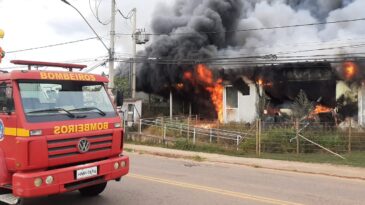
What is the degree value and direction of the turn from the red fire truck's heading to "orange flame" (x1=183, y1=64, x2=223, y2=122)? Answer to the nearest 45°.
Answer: approximately 90° to its left

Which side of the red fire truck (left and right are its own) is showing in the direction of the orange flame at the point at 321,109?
left

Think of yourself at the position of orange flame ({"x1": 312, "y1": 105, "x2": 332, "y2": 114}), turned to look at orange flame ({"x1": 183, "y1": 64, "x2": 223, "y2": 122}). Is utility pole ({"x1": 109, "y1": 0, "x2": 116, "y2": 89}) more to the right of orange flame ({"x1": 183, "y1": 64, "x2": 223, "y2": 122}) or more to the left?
left

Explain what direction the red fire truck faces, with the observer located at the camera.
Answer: facing the viewer and to the right of the viewer

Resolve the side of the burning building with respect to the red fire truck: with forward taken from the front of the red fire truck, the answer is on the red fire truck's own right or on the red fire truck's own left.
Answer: on the red fire truck's own left

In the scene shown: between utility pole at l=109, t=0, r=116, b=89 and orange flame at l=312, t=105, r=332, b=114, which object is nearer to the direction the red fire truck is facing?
the orange flame
